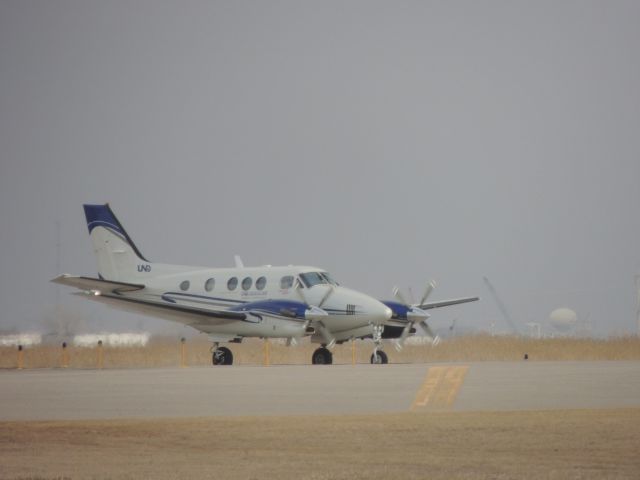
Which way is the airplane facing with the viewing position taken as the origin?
facing the viewer and to the right of the viewer
